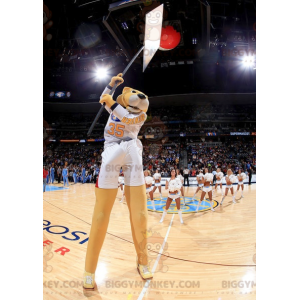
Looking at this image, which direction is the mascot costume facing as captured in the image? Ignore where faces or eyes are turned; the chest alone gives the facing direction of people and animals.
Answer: toward the camera
